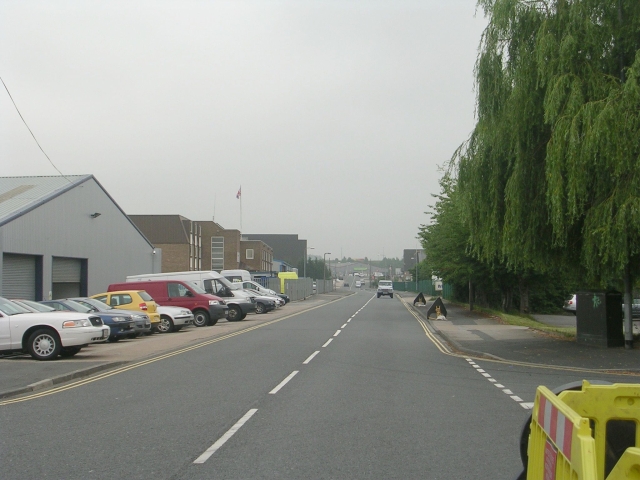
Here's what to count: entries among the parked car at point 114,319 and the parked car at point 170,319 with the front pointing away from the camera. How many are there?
0

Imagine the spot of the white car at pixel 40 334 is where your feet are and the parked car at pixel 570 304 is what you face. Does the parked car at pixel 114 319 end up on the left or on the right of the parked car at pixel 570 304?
left

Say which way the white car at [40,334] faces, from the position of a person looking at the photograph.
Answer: facing the viewer and to the right of the viewer

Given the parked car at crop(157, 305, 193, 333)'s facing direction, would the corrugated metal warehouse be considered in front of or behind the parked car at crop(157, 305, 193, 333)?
behind

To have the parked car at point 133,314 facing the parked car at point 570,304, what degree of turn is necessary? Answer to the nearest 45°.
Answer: approximately 90° to its left

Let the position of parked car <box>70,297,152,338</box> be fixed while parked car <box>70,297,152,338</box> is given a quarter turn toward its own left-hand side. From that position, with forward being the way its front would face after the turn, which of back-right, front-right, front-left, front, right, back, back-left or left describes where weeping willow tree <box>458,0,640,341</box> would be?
right

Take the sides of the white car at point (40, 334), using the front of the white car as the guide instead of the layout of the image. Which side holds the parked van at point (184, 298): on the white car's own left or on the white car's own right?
on the white car's own left

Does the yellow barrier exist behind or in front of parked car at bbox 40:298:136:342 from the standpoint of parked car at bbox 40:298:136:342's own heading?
in front

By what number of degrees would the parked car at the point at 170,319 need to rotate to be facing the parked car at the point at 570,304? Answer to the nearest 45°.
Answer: approximately 90° to its left

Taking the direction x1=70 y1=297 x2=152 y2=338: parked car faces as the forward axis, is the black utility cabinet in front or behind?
in front

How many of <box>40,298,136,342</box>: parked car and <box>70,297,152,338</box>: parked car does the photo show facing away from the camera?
0

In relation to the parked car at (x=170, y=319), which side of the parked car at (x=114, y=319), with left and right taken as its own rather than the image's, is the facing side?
left
